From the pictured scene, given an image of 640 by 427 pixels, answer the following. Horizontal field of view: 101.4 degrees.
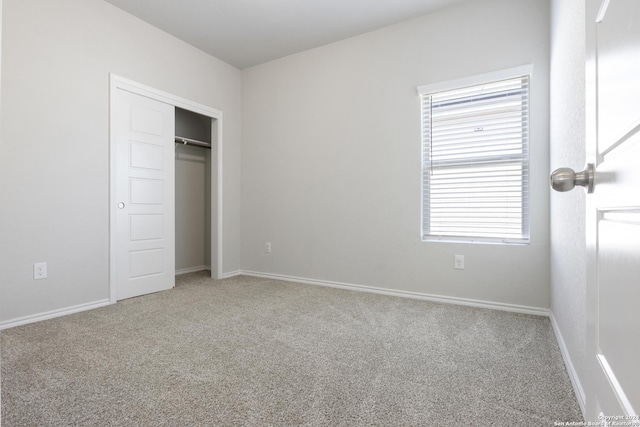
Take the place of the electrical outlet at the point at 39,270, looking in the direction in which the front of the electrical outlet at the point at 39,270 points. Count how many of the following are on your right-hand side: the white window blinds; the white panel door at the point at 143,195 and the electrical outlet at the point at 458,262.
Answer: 0

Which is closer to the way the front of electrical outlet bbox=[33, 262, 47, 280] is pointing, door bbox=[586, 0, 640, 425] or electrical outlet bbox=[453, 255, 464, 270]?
the door

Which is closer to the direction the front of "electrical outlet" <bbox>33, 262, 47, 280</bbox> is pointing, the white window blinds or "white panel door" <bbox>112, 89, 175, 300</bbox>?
the white window blinds

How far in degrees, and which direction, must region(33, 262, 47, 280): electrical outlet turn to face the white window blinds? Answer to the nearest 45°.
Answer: approximately 45° to its left

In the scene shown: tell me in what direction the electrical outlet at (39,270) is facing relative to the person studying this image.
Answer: facing the viewer

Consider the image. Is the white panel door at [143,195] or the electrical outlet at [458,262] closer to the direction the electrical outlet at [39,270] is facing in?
the electrical outlet

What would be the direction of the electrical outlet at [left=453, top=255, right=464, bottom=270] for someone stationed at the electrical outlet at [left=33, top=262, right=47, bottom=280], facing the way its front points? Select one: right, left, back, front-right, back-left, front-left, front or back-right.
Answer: front-left

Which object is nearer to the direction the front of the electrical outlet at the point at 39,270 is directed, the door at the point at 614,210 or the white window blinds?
the door

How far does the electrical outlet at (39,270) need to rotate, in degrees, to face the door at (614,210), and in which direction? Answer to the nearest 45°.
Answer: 0° — it already faces it

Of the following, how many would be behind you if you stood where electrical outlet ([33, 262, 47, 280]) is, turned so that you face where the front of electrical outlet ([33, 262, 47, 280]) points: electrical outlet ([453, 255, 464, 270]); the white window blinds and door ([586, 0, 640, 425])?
0

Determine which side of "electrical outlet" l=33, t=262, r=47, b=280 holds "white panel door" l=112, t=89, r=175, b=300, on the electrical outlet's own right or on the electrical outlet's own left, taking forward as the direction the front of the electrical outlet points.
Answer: on the electrical outlet's own left
